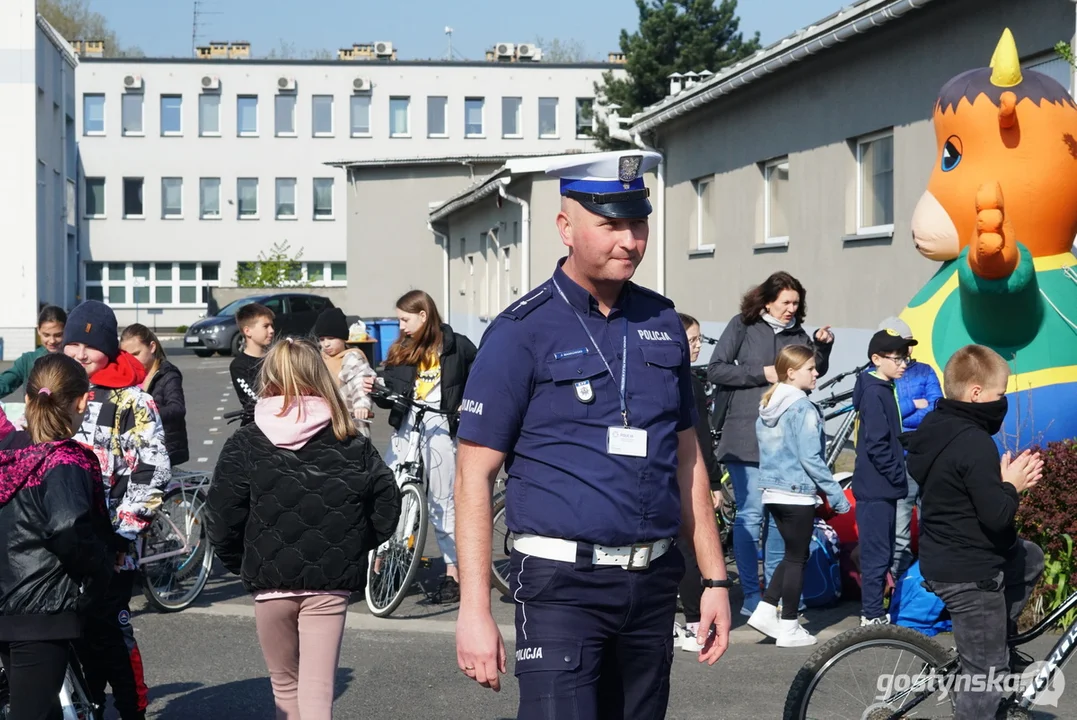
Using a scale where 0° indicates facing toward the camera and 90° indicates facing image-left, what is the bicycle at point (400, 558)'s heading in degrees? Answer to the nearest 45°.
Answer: approximately 45°

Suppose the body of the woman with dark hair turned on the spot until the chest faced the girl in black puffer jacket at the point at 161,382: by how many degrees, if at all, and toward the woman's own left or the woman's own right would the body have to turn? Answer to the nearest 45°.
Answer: approximately 135° to the woman's own right

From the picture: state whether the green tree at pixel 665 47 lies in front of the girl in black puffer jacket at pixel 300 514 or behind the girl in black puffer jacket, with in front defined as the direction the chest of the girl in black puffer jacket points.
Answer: in front

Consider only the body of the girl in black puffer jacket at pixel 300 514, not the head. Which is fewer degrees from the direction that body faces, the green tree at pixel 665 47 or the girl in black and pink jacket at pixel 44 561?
the green tree

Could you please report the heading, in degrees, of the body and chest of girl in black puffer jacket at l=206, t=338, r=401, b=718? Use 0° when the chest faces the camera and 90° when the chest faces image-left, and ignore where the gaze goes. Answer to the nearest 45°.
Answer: approximately 180°

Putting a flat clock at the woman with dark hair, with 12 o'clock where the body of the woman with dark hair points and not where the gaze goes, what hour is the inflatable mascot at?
The inflatable mascot is roughly at 10 o'clock from the woman with dark hair.

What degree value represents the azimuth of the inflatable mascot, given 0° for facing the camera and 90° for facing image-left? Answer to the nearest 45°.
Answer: approximately 90°

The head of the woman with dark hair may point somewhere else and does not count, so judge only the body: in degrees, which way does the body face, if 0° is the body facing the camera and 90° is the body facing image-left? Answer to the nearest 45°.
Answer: approximately 315°

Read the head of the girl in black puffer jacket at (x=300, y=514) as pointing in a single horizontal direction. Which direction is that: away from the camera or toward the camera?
away from the camera

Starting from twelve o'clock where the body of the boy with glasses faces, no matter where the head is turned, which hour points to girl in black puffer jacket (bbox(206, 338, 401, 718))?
The girl in black puffer jacket is roughly at 4 o'clock from the boy with glasses.
